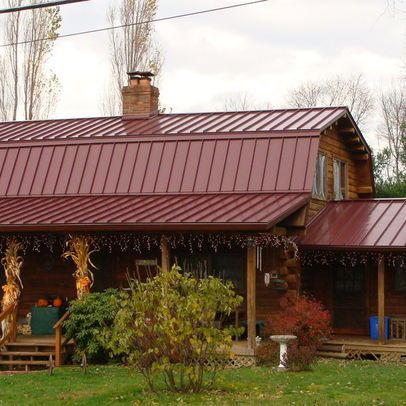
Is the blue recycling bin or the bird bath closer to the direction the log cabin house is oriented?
the bird bath

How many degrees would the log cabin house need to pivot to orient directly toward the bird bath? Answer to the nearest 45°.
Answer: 0° — it already faces it

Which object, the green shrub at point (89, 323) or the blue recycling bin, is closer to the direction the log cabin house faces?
the green shrub

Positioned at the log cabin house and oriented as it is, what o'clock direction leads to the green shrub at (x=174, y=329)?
The green shrub is roughly at 12 o'clock from the log cabin house.

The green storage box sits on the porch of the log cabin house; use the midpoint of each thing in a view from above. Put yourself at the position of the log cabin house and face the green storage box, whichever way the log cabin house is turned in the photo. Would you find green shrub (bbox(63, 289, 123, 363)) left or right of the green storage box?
left

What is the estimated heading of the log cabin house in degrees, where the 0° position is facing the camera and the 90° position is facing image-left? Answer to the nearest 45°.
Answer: approximately 0°
